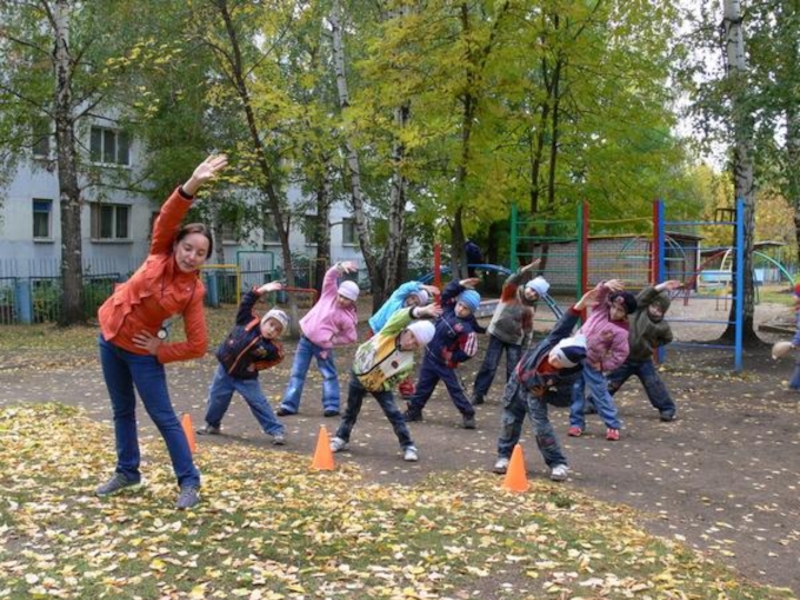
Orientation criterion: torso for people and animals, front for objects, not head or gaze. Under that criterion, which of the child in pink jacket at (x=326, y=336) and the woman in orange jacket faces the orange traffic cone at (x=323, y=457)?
the child in pink jacket

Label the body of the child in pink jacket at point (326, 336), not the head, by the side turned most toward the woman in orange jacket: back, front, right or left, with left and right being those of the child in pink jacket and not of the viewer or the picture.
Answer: front

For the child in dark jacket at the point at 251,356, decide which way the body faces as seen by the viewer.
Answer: toward the camera

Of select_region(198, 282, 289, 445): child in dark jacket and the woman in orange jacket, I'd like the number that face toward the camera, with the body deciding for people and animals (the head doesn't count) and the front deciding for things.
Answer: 2

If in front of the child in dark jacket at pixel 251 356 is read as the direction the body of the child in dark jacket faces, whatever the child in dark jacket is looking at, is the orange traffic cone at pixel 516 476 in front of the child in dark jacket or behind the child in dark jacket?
in front

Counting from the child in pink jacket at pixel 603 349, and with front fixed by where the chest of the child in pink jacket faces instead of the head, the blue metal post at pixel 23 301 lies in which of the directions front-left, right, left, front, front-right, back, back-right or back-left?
back-right

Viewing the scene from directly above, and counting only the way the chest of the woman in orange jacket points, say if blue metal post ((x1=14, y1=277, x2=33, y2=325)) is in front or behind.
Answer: behind

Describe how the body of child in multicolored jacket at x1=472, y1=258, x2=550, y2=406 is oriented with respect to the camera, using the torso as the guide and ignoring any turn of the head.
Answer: toward the camera

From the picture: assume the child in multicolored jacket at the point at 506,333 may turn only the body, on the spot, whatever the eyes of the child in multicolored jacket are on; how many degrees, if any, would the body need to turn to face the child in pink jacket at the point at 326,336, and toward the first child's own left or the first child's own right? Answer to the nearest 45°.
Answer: approximately 45° to the first child's own right

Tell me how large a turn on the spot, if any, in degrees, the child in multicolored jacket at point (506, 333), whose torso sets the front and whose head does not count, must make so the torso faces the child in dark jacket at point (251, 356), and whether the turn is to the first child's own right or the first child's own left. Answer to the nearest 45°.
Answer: approximately 45° to the first child's own right

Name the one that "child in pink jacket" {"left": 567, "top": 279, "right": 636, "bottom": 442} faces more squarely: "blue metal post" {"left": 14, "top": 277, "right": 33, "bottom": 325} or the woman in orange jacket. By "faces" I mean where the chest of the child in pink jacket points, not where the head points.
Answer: the woman in orange jacket

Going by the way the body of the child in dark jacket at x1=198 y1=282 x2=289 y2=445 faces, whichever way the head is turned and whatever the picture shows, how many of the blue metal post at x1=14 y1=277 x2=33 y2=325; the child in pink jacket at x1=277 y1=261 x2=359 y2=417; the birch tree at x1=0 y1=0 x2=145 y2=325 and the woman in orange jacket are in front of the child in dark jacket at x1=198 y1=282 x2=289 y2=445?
1

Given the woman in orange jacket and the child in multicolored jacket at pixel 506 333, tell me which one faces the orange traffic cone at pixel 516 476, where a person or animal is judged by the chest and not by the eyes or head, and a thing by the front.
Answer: the child in multicolored jacket

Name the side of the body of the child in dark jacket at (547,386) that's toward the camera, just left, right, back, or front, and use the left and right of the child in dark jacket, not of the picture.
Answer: front
